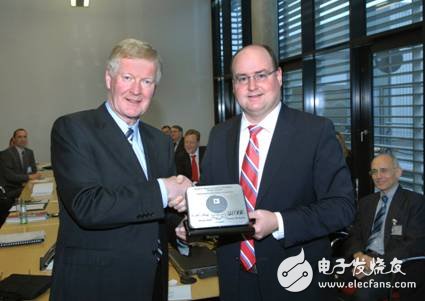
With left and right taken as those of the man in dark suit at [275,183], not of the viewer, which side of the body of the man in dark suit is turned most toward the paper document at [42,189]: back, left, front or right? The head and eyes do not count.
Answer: right

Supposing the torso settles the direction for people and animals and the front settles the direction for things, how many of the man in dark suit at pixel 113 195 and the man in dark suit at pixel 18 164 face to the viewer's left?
0

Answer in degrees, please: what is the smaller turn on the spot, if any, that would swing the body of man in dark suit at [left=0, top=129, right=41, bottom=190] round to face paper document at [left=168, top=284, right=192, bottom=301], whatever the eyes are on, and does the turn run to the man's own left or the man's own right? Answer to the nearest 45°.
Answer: approximately 45° to the man's own right

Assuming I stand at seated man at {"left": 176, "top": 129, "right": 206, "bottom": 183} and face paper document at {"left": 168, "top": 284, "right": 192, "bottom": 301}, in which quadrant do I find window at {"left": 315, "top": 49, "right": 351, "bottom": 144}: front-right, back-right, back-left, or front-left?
front-left

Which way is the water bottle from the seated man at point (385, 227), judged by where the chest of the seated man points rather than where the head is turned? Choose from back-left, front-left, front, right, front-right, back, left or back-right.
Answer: front-right

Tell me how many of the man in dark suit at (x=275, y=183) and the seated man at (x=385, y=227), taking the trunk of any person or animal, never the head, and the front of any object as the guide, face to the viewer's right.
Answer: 0

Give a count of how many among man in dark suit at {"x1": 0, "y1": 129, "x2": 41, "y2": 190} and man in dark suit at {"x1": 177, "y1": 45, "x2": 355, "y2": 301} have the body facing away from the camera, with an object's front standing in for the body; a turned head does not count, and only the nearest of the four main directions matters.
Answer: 0

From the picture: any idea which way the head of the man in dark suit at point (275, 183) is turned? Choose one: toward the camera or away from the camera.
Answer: toward the camera

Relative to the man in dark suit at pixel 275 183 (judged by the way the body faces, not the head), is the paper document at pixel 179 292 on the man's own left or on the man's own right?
on the man's own right

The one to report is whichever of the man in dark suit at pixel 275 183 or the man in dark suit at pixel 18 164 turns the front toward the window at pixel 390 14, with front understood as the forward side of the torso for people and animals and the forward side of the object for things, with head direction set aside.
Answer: the man in dark suit at pixel 18 164

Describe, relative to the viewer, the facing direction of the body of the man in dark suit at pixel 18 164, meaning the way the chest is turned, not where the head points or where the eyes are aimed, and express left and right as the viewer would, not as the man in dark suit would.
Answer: facing the viewer and to the right of the viewer

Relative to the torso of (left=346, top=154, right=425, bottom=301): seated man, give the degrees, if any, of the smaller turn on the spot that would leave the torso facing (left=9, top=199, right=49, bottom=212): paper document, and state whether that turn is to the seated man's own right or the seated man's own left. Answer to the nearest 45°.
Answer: approximately 45° to the seated man's own right

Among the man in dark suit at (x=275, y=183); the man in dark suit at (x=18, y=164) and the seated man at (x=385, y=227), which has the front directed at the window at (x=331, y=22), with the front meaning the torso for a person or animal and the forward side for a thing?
the man in dark suit at (x=18, y=164)

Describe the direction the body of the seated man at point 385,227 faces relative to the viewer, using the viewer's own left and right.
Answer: facing the viewer and to the left of the viewer

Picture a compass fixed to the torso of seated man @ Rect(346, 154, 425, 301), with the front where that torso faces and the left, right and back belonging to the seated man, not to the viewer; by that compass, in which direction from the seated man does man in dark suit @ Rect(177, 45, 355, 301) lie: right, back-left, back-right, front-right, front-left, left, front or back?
front-left
